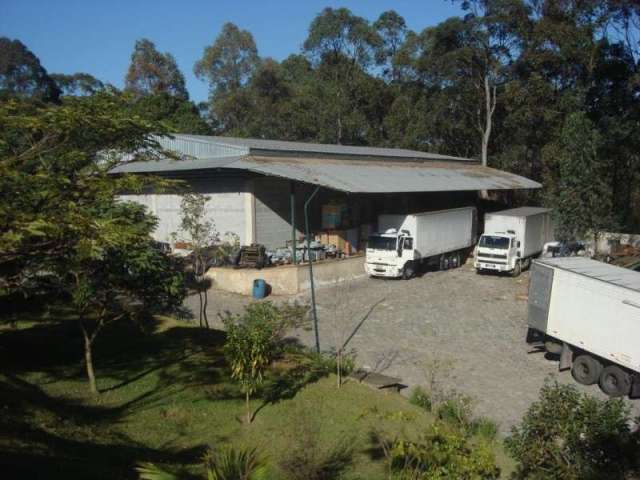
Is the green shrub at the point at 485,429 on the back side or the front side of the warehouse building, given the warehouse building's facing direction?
on the front side

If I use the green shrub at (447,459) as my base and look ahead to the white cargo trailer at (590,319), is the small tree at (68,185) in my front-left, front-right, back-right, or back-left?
back-left

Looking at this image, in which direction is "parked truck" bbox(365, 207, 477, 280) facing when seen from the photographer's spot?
facing the viewer and to the left of the viewer

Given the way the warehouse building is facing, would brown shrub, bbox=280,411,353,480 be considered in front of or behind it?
in front

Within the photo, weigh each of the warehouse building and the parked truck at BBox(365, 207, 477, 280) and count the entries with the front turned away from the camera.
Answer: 0

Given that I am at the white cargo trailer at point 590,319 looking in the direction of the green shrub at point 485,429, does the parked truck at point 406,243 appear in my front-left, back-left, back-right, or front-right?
back-right

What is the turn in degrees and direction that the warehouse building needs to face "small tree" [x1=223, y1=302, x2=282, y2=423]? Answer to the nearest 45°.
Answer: approximately 45° to its right

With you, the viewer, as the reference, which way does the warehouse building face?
facing the viewer and to the right of the viewer

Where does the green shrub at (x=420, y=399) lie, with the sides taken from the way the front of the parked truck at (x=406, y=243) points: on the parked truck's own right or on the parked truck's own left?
on the parked truck's own left

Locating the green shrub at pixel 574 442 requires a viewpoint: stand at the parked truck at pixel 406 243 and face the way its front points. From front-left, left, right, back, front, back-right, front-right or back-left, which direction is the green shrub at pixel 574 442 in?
front-left
